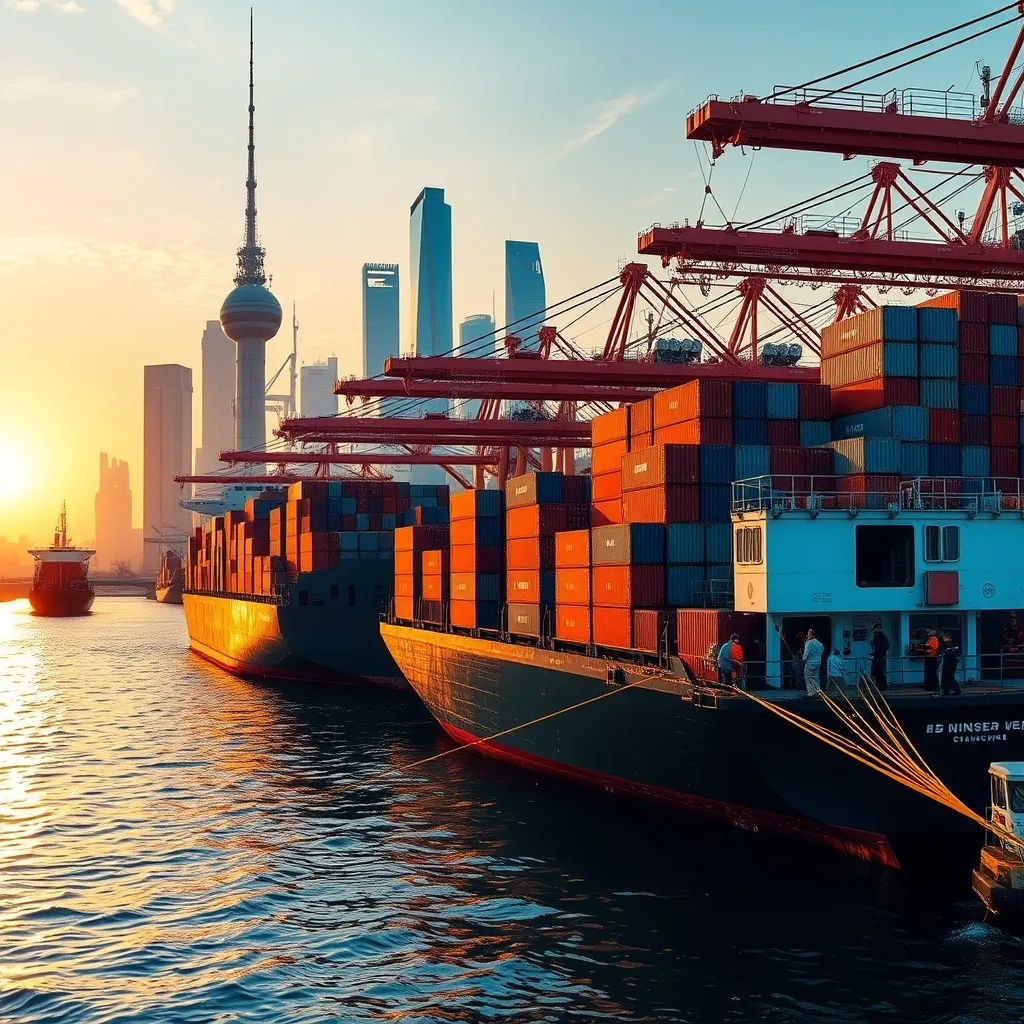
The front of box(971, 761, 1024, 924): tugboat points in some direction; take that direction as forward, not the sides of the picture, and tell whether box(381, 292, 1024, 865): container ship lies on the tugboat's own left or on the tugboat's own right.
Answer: on the tugboat's own right

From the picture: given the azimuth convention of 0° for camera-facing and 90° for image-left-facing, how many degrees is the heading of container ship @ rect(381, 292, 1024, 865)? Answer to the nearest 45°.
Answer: approximately 135°

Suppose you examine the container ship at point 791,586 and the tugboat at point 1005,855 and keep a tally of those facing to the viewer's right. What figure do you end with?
0

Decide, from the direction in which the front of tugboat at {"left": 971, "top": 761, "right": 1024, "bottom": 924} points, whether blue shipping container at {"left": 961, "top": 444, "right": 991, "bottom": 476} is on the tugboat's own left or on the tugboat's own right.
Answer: on the tugboat's own right

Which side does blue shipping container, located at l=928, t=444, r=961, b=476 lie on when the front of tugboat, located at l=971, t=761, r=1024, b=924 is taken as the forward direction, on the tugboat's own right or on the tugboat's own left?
on the tugboat's own right

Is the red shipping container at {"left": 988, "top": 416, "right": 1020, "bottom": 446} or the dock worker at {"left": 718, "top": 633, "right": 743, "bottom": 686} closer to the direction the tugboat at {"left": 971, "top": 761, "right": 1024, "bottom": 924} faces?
the dock worker

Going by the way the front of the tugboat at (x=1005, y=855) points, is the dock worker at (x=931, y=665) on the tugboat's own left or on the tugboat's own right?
on the tugboat's own right
